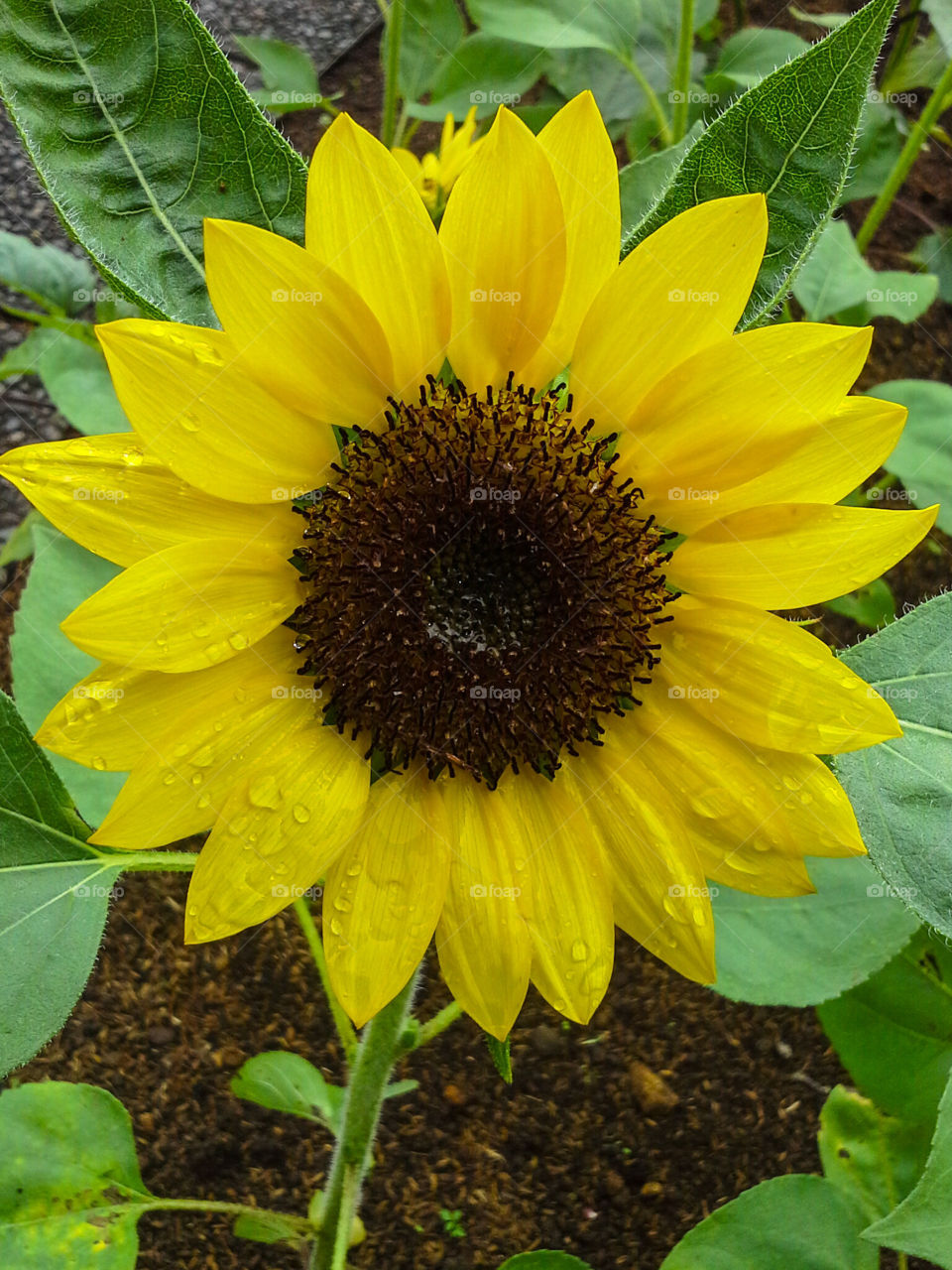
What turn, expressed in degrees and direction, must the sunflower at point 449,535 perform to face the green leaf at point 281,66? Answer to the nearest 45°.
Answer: approximately 180°

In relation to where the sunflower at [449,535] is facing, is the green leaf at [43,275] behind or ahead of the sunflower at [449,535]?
behind

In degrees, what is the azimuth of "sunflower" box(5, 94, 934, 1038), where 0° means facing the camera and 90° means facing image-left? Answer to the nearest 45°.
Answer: approximately 0°

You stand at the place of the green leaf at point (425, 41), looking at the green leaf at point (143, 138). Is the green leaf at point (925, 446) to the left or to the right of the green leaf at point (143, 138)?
left

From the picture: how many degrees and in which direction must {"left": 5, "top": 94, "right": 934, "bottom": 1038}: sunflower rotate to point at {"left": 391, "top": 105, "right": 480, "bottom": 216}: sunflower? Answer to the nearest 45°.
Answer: approximately 180°

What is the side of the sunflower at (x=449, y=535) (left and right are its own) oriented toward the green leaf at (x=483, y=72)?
back
